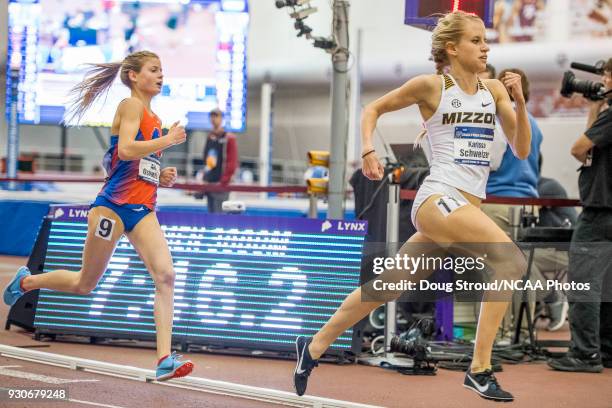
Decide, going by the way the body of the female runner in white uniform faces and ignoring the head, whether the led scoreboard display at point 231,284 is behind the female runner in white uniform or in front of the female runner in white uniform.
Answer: behind

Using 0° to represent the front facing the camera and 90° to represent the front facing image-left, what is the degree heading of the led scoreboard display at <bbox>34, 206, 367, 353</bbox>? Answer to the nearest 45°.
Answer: approximately 0°

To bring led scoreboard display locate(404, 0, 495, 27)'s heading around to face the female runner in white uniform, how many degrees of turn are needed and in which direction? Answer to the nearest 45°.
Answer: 0° — it already faces them

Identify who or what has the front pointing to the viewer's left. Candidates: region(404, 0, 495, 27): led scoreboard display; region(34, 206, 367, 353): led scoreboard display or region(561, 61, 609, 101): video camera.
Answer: the video camera

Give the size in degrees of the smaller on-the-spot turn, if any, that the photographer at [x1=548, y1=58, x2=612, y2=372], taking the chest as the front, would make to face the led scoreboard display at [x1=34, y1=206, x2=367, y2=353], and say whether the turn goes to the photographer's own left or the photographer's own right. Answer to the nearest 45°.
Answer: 0° — they already face it

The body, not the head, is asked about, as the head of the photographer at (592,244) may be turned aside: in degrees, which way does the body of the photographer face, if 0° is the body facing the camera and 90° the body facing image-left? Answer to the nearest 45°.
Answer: approximately 90°

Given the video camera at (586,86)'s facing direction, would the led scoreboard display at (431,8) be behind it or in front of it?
in front

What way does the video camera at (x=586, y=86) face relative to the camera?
to the viewer's left

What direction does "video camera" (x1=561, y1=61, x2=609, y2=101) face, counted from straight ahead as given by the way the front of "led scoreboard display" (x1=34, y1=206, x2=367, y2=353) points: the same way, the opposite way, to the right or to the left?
to the right
